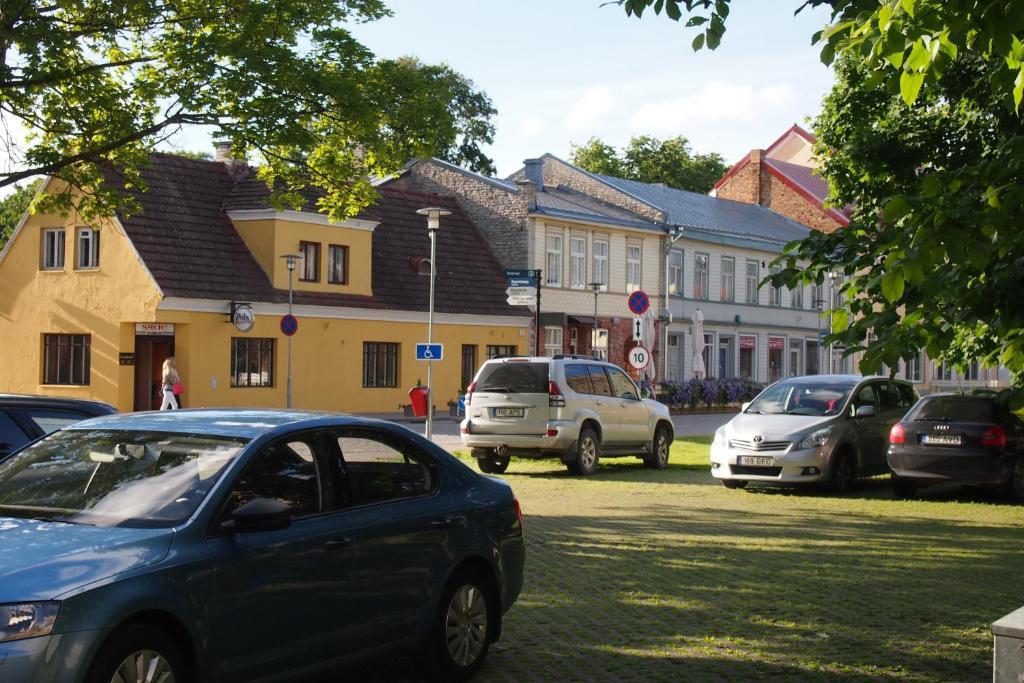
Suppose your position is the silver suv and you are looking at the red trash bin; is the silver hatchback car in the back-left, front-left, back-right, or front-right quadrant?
back-right

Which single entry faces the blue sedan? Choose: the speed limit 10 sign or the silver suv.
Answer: the speed limit 10 sign

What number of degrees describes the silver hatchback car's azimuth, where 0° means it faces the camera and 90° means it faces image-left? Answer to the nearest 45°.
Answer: approximately 45°

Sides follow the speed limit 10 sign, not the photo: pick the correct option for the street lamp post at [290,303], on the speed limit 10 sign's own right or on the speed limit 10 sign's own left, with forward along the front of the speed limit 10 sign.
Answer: on the speed limit 10 sign's own right

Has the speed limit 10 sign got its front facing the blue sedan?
yes

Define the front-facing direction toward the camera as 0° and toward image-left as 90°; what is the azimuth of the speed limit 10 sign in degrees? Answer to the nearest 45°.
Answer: approximately 0°

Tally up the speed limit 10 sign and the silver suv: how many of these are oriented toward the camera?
1

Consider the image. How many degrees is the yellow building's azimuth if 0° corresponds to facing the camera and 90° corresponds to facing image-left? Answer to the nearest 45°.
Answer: approximately 315°

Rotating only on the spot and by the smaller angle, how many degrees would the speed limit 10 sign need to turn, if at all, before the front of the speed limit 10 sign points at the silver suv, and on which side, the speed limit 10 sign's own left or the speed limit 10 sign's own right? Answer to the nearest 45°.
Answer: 0° — it already faces it
